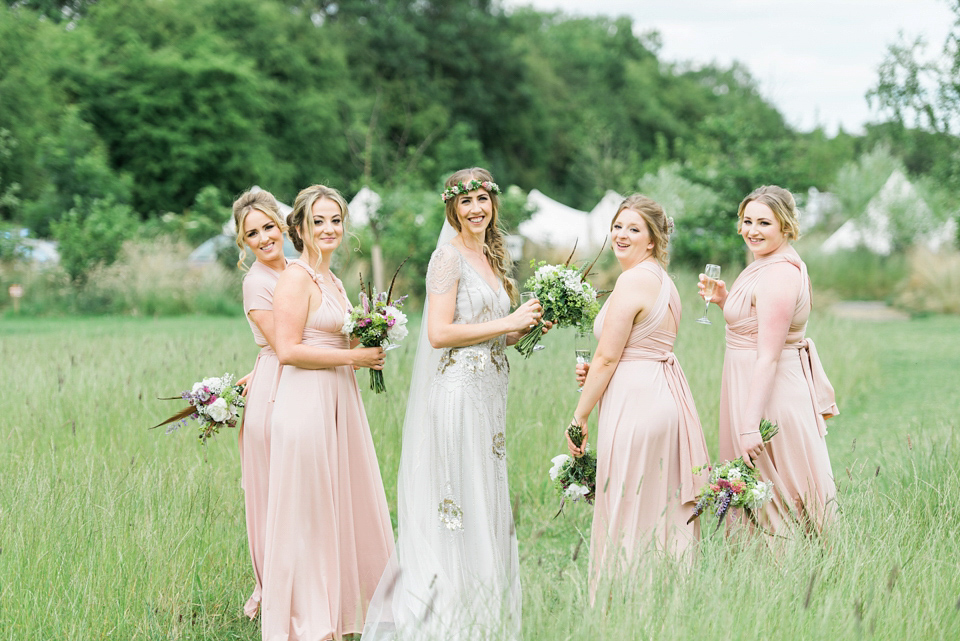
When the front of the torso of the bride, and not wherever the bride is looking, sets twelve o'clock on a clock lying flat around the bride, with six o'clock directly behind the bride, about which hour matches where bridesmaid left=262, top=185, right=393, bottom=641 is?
The bridesmaid is roughly at 4 o'clock from the bride.

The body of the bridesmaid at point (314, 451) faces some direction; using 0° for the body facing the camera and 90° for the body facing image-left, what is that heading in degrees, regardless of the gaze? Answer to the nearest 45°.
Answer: approximately 315°

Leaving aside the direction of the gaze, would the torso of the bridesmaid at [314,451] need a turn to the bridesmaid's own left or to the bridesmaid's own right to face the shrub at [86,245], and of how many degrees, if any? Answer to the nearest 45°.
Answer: approximately 135° to the bridesmaid's own left

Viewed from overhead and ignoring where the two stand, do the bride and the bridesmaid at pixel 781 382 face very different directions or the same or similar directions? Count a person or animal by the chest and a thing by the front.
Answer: very different directions

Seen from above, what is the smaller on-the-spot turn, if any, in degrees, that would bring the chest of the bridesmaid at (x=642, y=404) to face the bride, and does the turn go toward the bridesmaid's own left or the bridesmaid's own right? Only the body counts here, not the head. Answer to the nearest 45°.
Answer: approximately 45° to the bridesmaid's own left

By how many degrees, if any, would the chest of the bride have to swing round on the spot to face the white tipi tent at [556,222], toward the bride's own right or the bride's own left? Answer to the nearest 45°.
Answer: approximately 135° to the bride's own left

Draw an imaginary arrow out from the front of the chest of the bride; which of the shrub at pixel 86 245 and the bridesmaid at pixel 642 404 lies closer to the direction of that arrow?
the bridesmaid

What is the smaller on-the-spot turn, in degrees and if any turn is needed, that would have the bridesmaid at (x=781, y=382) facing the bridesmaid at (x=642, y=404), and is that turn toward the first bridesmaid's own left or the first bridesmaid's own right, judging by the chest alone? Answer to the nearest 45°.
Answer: approximately 45° to the first bridesmaid's own left
